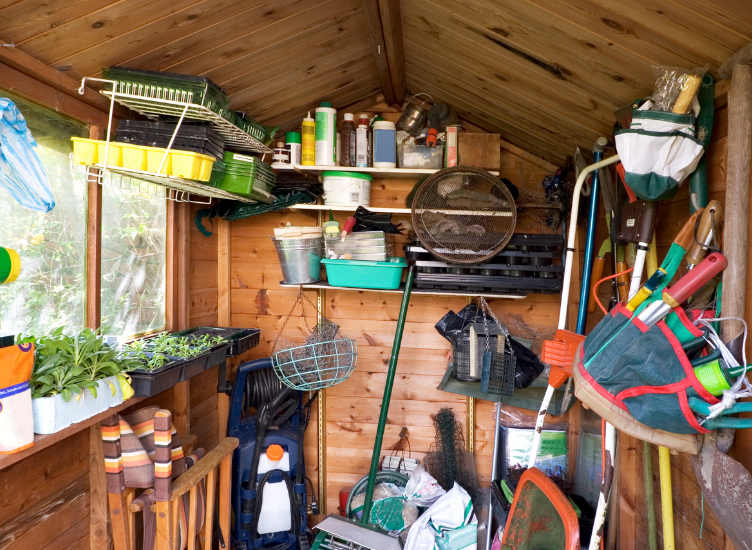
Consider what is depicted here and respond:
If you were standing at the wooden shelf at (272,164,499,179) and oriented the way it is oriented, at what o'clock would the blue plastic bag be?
The blue plastic bag is roughly at 1 o'clock from the wooden shelf.

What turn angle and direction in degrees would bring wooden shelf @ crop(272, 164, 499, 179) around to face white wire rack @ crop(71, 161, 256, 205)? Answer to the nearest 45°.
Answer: approximately 45° to its right

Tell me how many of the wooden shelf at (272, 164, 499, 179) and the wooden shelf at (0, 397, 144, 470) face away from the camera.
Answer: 0

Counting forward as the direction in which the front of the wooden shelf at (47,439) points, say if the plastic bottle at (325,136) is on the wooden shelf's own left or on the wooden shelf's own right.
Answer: on the wooden shelf's own left

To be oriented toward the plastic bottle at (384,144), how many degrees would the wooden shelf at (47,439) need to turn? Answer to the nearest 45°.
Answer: approximately 90° to its left

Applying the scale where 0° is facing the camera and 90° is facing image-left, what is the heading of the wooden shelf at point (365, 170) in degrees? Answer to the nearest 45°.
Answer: approximately 0°

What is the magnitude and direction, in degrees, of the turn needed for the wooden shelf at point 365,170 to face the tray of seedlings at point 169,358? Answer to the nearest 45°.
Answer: approximately 45° to its right

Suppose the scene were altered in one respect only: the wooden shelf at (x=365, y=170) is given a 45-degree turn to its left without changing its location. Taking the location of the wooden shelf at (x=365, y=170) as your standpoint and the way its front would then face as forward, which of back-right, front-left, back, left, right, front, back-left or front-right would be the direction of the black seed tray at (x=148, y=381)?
right

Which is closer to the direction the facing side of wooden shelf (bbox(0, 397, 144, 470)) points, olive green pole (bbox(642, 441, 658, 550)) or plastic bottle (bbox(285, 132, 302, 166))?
the olive green pole

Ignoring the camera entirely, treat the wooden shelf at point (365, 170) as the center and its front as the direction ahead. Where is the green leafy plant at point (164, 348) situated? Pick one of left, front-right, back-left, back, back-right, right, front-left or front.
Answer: front-right

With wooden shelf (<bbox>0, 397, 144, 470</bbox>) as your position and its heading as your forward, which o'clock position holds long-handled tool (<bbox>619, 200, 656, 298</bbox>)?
The long-handled tool is roughly at 11 o'clock from the wooden shelf.

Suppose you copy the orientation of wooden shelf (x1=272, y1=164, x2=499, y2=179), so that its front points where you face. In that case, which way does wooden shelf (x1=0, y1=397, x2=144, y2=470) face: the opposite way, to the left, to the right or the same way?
to the left

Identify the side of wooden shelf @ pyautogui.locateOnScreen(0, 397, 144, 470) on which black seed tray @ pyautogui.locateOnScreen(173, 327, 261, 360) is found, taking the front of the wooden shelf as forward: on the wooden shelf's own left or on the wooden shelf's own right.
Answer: on the wooden shelf's own left

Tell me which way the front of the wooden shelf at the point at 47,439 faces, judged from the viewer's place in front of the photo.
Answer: facing the viewer and to the right of the viewer
